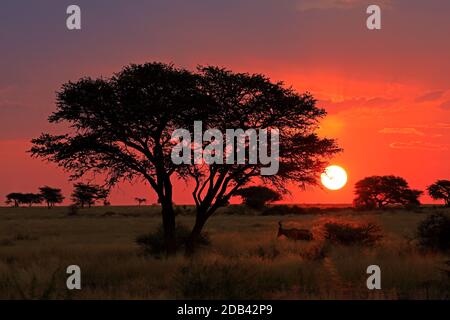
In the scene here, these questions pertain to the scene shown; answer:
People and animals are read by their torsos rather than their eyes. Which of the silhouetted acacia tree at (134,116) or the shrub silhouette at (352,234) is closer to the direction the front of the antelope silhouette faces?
the silhouetted acacia tree

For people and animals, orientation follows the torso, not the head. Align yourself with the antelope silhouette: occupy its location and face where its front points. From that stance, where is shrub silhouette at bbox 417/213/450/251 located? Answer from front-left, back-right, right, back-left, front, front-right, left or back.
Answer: back-left

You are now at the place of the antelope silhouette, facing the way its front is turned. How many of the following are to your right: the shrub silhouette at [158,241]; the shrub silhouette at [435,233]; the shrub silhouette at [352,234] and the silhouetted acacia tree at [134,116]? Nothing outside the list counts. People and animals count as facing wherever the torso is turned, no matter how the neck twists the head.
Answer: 0

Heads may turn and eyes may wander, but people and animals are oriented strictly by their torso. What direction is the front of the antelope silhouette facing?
to the viewer's left

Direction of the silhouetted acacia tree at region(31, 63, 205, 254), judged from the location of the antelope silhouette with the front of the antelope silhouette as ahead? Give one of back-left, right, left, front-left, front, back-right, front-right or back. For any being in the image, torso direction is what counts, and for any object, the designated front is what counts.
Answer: front-left

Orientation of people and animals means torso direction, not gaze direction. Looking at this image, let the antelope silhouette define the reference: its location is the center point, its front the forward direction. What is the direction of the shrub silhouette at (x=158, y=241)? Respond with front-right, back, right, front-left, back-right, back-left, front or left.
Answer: front-left

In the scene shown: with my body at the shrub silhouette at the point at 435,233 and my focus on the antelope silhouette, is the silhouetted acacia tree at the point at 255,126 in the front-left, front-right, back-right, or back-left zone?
front-left

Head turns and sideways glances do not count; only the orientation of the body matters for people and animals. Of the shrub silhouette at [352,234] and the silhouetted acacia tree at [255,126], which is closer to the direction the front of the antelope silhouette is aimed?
the silhouetted acacia tree

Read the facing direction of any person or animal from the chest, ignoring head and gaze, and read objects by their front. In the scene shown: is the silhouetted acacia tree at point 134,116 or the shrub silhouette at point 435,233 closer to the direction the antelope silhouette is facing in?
the silhouetted acacia tree

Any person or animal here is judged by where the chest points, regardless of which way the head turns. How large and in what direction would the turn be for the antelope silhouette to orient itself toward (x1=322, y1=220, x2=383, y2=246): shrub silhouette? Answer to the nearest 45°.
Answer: approximately 135° to its left

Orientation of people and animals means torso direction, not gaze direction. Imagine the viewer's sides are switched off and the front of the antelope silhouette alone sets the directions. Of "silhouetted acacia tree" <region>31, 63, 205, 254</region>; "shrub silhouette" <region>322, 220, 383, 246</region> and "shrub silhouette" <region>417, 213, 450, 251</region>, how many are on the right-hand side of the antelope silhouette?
0
